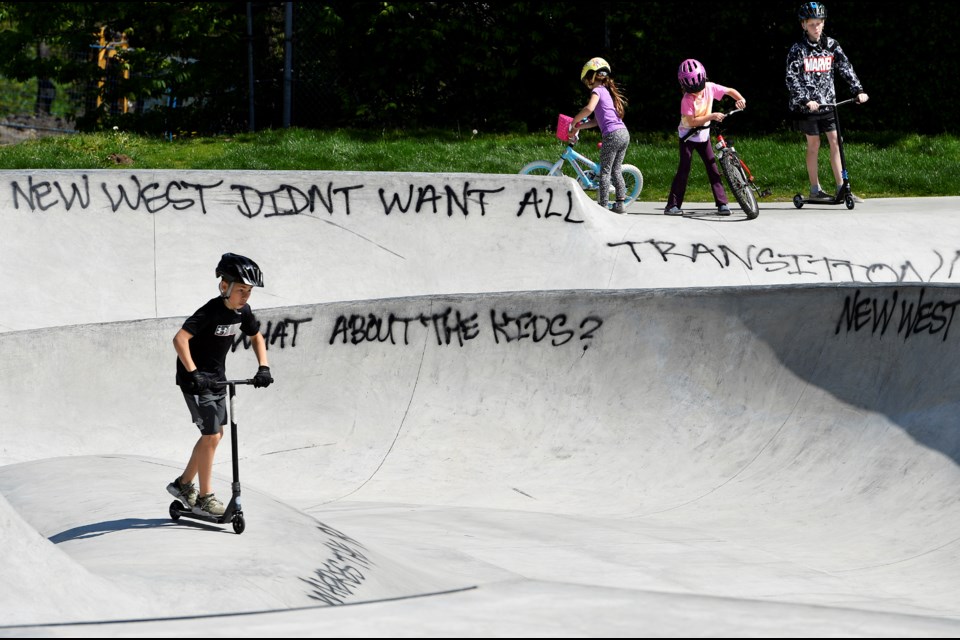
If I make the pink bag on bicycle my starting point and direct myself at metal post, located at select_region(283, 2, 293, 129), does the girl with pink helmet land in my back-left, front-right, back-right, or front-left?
back-right

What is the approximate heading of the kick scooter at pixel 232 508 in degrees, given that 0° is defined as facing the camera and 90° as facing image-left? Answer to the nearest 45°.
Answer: approximately 315°

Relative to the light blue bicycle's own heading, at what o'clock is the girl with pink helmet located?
The girl with pink helmet is roughly at 7 o'clock from the light blue bicycle.

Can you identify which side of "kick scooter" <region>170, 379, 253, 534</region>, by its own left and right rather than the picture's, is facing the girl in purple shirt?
left

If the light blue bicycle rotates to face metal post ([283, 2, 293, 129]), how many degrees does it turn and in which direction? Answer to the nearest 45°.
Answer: approximately 45° to its right

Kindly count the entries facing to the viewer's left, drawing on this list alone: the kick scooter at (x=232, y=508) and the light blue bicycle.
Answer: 1

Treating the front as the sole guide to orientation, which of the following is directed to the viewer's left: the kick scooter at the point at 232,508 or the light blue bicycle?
the light blue bicycle

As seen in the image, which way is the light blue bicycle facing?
to the viewer's left

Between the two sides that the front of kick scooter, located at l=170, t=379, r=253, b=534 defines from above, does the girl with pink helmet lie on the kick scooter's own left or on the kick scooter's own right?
on the kick scooter's own left

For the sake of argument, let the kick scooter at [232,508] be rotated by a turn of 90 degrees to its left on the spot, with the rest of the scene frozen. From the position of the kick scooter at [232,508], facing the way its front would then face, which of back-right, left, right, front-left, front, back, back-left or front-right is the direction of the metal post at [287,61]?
front-left
